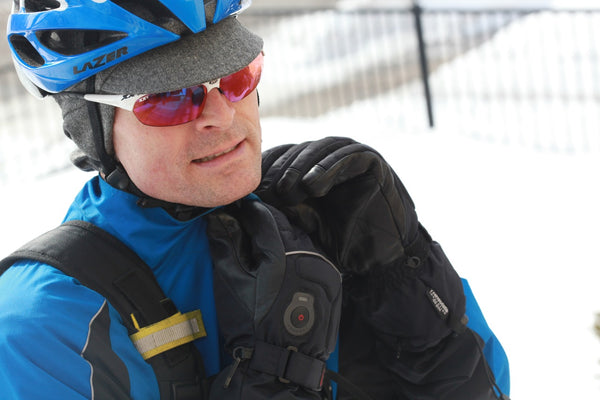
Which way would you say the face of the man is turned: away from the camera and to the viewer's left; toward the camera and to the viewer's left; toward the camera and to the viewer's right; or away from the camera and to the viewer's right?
toward the camera and to the viewer's right

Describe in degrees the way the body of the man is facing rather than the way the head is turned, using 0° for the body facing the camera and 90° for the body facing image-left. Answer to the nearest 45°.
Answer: approximately 315°
